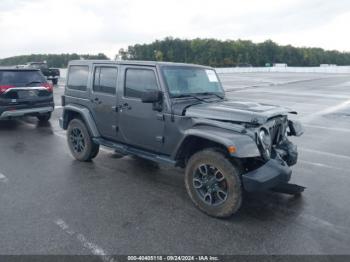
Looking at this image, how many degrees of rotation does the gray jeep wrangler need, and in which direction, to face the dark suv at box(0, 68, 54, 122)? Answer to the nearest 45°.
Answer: approximately 180°

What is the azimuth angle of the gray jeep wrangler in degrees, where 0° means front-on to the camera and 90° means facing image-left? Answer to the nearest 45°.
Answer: approximately 315°
